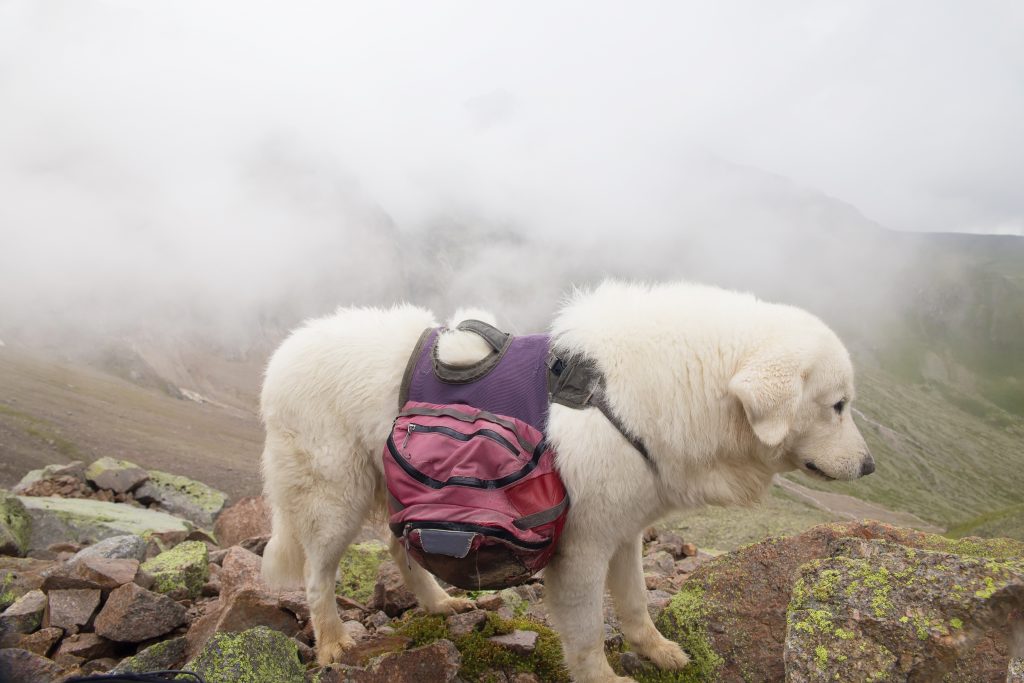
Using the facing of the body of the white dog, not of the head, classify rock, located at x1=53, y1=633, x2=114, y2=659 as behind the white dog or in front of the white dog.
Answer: behind

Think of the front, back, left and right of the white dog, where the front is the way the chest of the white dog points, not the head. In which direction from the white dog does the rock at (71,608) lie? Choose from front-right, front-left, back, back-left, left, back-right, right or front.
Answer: back

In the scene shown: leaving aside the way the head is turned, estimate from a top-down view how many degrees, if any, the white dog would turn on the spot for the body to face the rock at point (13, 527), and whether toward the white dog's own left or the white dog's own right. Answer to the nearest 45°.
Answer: approximately 135° to the white dog's own left

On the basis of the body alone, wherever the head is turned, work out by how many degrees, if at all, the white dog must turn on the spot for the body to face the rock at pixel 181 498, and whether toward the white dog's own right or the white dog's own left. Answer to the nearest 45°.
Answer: approximately 135° to the white dog's own left

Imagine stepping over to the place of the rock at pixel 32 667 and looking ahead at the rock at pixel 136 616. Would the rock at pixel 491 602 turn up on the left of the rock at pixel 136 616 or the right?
right

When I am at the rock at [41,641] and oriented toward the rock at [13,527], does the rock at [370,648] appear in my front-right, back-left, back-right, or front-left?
back-right

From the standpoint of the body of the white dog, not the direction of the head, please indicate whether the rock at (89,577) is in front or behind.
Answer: behind

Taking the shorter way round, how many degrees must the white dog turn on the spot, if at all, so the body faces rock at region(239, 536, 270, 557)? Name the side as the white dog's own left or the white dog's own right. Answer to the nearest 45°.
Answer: approximately 135° to the white dog's own left

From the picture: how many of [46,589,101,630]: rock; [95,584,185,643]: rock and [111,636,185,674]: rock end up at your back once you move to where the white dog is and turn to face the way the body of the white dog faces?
3

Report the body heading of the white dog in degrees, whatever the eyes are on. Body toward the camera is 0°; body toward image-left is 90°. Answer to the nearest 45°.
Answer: approximately 270°
